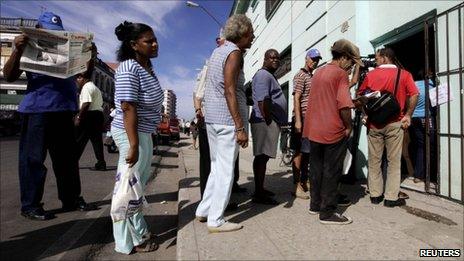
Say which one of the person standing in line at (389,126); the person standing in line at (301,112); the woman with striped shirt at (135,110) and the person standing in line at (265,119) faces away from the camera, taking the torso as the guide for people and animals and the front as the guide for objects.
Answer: the person standing in line at (389,126)

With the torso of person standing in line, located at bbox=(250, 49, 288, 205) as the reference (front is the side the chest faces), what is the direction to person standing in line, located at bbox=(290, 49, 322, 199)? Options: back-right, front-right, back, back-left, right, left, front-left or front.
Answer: front-left

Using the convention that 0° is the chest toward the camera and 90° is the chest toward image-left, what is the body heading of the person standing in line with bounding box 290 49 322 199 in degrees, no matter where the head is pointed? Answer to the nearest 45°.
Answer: approximately 315°

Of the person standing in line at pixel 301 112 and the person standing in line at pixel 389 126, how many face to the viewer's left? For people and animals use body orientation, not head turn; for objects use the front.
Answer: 0

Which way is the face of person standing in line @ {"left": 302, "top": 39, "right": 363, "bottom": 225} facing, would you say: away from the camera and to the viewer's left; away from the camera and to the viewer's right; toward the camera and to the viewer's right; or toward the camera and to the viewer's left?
away from the camera and to the viewer's right
